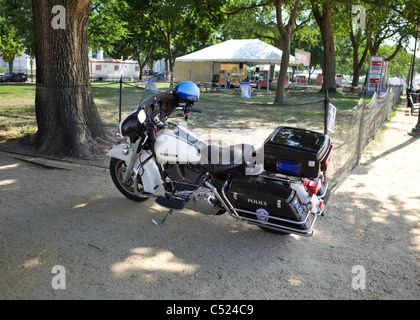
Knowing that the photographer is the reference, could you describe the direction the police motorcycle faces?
facing away from the viewer and to the left of the viewer

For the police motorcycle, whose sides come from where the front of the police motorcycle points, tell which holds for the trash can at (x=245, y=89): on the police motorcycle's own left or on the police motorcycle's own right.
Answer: on the police motorcycle's own right

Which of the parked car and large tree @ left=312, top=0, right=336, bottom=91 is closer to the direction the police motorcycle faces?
the parked car

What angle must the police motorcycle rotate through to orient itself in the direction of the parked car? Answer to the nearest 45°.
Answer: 0° — it already faces it

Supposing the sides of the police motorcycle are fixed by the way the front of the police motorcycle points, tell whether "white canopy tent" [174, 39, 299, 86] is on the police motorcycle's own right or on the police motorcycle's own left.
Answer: on the police motorcycle's own right

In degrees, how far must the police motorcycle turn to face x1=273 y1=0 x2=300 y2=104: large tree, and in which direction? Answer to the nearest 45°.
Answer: approximately 45° to its right
